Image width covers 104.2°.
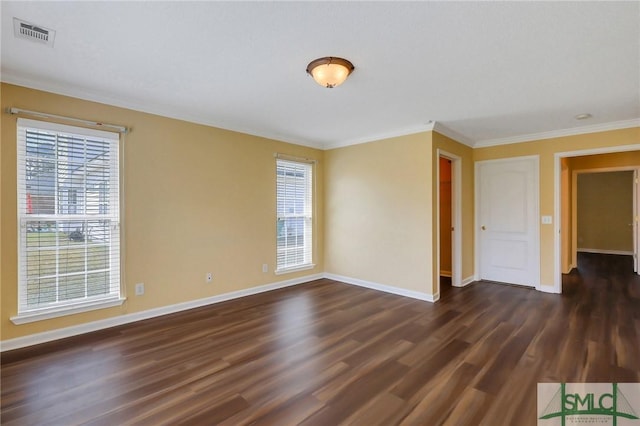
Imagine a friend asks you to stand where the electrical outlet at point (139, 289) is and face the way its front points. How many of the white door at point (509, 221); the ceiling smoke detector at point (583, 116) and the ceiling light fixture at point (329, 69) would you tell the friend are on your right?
0

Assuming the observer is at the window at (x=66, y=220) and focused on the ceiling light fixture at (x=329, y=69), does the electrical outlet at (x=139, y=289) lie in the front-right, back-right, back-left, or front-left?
front-left

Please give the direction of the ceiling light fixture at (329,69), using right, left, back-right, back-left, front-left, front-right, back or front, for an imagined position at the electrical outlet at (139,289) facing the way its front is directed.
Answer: front-left

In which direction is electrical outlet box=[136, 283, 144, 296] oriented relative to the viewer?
toward the camera

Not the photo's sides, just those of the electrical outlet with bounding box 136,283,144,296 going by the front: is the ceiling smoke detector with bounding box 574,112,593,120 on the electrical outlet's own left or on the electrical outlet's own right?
on the electrical outlet's own left

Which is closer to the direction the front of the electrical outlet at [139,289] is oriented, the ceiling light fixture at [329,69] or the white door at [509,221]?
the ceiling light fixture

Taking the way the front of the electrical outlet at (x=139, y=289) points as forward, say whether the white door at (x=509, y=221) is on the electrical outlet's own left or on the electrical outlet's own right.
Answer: on the electrical outlet's own left
